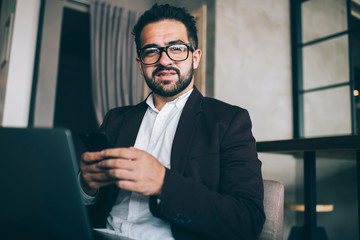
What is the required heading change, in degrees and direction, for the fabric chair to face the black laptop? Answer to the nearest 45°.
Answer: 0° — it already faces it

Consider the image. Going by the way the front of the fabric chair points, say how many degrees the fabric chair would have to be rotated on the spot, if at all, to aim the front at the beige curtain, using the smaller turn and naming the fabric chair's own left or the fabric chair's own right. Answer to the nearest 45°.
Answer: approximately 90° to the fabric chair's own right

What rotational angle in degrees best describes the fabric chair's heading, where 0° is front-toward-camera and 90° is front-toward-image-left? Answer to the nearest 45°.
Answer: approximately 45°

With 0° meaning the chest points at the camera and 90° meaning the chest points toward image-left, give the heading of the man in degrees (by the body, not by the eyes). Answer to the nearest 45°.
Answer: approximately 45°

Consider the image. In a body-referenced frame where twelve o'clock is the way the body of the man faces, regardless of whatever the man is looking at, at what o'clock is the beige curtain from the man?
The beige curtain is roughly at 4 o'clock from the man.

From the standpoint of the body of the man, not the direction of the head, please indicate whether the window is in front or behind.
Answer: behind
